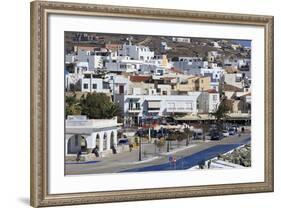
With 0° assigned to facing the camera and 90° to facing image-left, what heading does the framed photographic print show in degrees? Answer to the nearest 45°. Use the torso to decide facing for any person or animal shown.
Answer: approximately 315°
